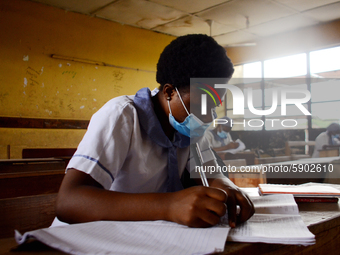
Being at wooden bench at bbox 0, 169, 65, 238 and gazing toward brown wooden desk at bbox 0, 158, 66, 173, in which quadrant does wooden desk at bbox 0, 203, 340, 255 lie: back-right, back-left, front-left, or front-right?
back-right

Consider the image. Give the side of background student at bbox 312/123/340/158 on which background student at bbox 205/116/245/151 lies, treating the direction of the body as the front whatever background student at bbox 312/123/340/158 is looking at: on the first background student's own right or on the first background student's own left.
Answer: on the first background student's own right
